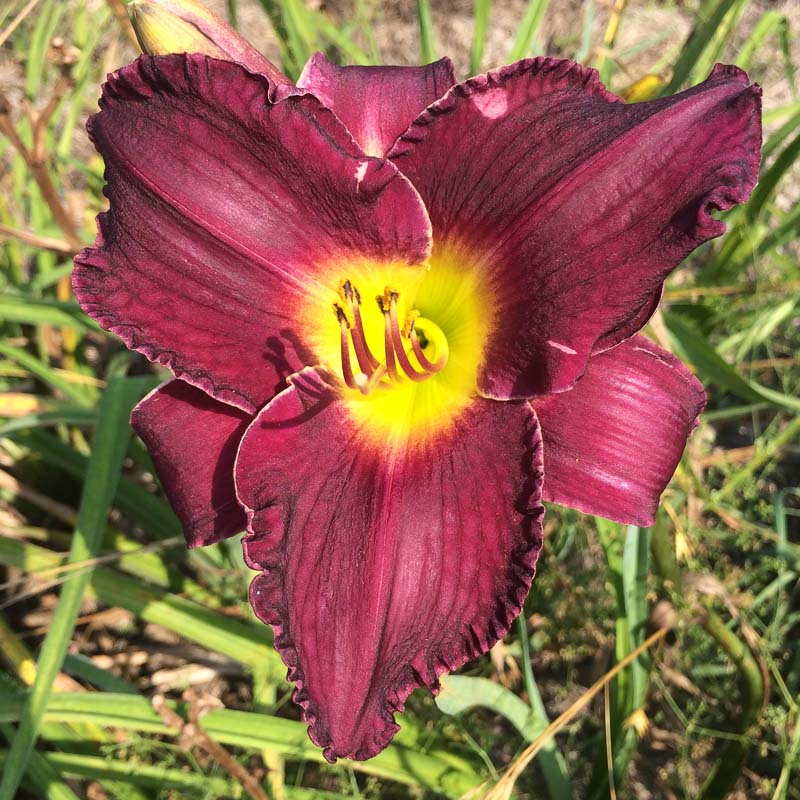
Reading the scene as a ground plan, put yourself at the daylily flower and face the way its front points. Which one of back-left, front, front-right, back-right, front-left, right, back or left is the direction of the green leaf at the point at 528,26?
back

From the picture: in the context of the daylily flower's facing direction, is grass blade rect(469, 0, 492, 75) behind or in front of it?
behind

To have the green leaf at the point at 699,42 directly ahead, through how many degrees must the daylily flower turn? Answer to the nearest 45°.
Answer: approximately 135° to its left

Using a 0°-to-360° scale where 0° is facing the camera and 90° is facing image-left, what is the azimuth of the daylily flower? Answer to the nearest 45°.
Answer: approximately 0°

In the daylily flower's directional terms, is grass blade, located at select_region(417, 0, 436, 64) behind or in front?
behind

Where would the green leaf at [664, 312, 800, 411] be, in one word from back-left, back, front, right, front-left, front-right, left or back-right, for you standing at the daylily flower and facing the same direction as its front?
back-left
